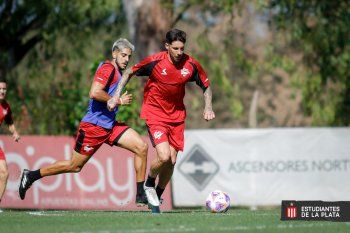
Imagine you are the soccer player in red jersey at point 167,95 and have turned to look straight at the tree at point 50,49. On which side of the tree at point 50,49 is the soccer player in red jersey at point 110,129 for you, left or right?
left
